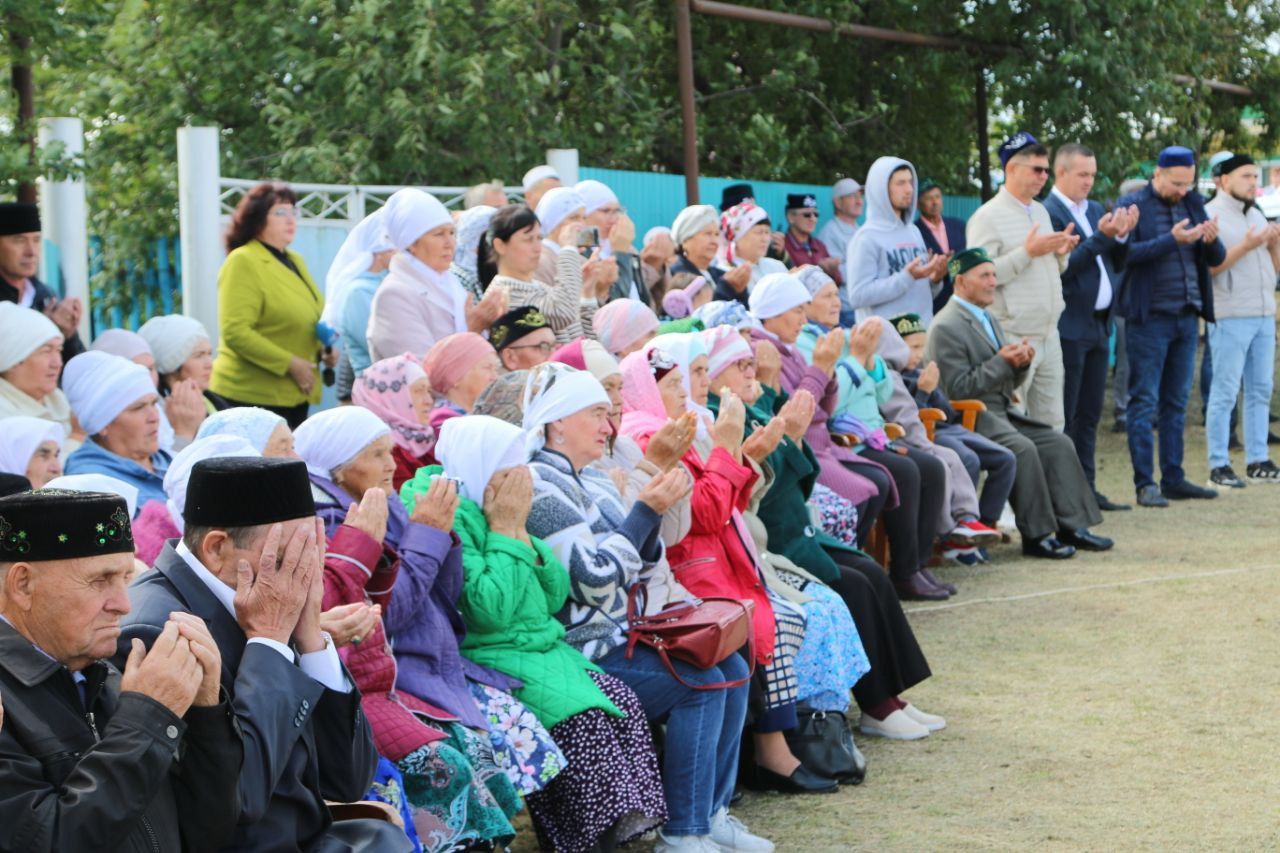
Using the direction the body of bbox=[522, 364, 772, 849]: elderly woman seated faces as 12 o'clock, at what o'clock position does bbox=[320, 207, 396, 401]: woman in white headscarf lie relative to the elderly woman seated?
The woman in white headscarf is roughly at 8 o'clock from the elderly woman seated.

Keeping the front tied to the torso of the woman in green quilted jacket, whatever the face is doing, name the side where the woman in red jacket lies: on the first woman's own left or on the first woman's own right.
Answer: on the first woman's own left

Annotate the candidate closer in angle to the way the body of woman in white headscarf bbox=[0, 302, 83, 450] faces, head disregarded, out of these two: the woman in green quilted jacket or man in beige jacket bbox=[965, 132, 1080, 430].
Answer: the woman in green quilted jacket

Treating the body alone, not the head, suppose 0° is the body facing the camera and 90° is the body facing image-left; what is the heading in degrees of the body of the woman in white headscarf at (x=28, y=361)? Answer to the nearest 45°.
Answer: approximately 315°

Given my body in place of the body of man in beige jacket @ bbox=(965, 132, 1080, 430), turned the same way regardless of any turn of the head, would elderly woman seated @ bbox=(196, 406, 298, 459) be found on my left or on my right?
on my right

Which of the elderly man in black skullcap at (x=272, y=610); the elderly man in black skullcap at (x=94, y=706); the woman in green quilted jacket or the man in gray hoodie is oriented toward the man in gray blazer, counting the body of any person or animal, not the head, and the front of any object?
the man in gray hoodie

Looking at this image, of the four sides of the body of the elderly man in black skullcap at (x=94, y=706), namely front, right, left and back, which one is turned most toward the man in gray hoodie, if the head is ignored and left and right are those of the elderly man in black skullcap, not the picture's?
left

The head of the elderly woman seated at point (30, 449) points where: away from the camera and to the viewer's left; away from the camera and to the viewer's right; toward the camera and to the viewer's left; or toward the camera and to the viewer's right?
toward the camera and to the viewer's right

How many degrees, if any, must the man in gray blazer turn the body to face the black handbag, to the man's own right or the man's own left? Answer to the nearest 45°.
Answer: approximately 45° to the man's own right
